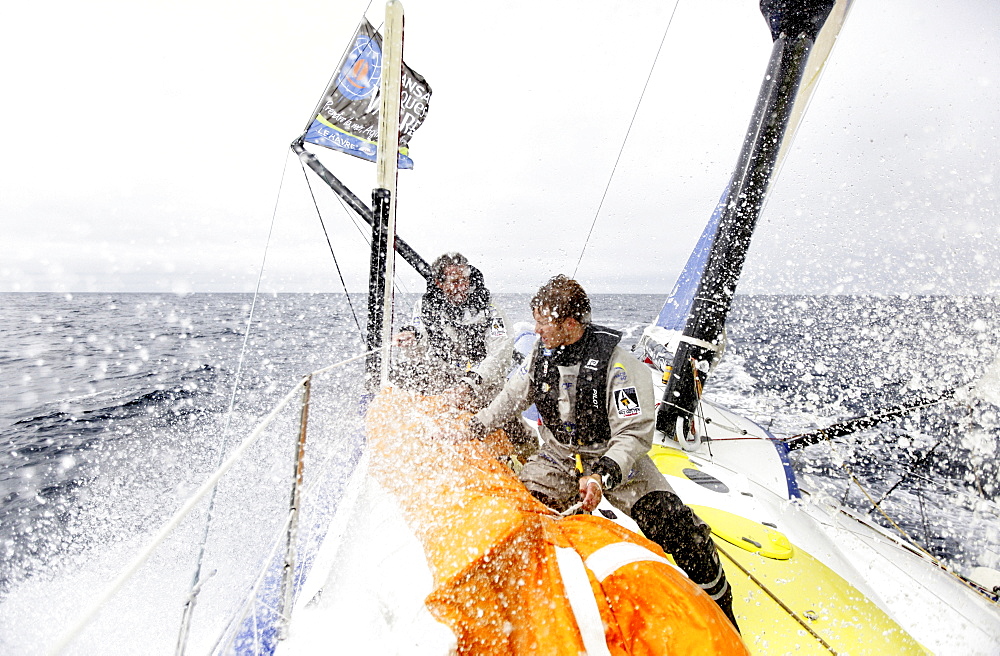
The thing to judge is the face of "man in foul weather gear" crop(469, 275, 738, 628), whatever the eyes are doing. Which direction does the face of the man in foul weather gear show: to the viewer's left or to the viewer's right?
to the viewer's left

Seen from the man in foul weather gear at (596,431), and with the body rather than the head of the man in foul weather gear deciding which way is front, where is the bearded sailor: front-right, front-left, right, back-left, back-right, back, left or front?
right

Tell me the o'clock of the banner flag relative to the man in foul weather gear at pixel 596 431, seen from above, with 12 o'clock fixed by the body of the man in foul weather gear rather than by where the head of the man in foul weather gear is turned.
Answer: The banner flag is roughly at 3 o'clock from the man in foul weather gear.

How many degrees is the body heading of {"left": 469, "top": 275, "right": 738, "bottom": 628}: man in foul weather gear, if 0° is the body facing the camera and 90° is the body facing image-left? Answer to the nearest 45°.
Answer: approximately 45°
